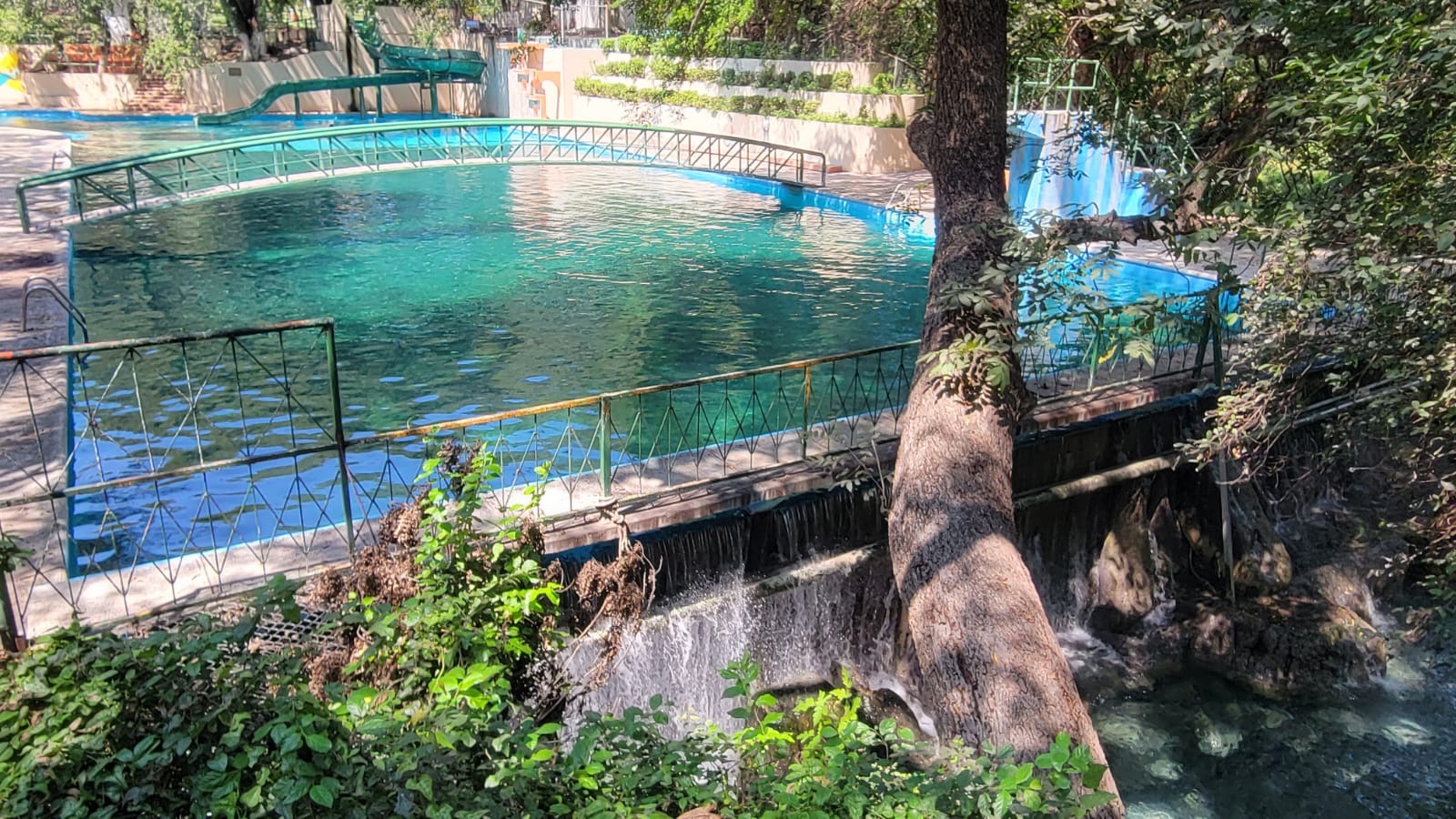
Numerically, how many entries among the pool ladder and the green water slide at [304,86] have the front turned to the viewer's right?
1

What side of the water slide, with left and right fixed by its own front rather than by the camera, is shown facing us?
left

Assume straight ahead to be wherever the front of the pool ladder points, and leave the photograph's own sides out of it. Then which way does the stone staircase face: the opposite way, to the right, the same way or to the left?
to the right

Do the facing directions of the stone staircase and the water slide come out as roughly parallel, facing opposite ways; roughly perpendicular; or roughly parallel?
roughly perpendicular

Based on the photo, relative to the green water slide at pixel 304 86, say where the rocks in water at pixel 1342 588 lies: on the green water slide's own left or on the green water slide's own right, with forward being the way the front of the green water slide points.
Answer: on the green water slide's own left

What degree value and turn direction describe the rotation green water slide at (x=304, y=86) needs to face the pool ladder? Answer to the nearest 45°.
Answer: approximately 90° to its left

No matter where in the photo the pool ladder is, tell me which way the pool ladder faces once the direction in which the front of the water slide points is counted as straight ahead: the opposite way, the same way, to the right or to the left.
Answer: the opposite way

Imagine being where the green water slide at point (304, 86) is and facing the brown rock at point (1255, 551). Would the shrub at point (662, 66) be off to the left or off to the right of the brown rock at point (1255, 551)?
left

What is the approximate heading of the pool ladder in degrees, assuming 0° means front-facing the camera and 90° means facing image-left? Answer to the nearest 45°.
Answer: approximately 270°

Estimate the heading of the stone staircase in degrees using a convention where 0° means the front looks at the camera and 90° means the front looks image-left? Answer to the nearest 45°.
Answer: approximately 0°
